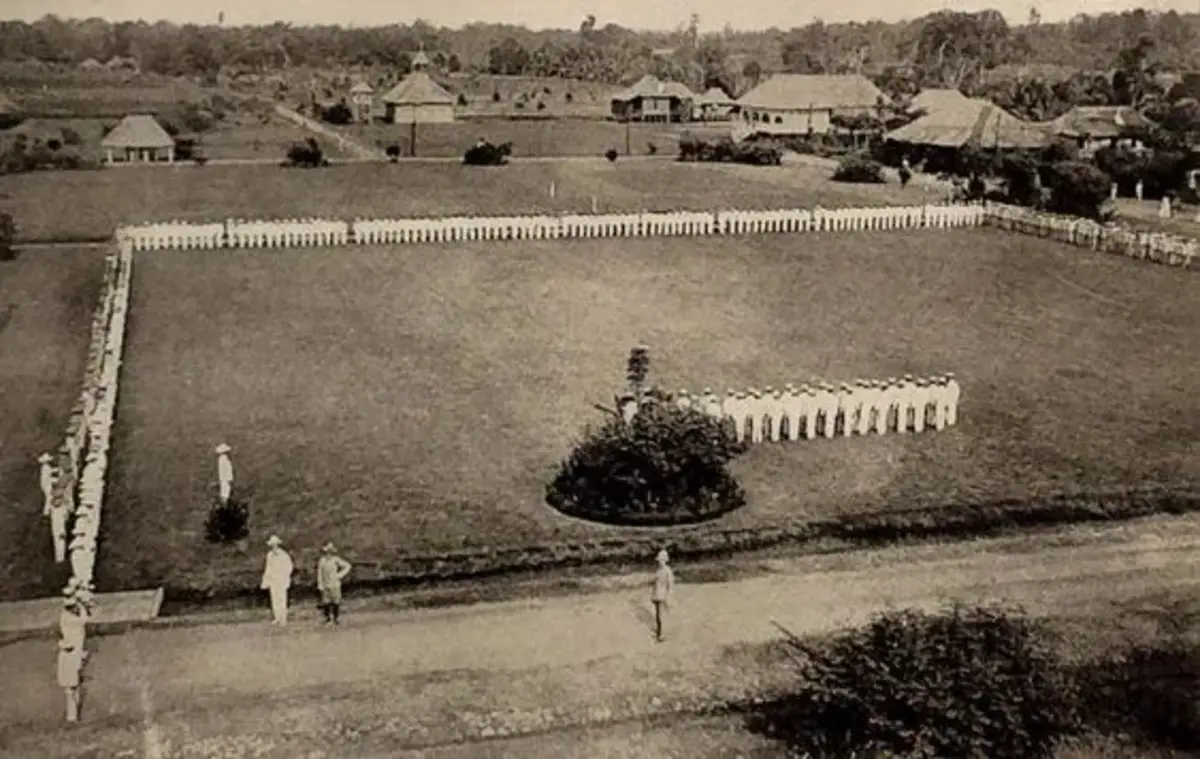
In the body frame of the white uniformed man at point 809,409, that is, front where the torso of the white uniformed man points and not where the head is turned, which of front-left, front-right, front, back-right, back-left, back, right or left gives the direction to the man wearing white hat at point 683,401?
front-right

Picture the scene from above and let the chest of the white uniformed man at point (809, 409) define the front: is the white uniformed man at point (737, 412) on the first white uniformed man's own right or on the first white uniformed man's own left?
on the first white uniformed man's own right

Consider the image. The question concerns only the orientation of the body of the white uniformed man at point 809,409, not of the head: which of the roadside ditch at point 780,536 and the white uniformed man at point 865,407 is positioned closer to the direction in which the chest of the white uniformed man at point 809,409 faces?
the roadside ditch

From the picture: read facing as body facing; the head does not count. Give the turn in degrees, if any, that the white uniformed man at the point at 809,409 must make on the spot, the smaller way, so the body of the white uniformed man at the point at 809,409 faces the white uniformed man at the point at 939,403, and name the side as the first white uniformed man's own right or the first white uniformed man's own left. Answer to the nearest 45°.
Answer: approximately 135° to the first white uniformed man's own left

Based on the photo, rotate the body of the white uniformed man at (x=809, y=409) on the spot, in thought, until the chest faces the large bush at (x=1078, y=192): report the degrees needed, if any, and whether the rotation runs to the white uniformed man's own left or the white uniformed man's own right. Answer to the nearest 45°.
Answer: approximately 180°

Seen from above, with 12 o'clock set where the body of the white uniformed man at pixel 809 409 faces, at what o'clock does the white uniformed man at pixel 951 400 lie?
the white uniformed man at pixel 951 400 is roughly at 8 o'clock from the white uniformed man at pixel 809 409.

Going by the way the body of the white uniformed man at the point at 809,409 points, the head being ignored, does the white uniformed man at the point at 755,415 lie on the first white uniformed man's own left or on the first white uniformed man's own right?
on the first white uniformed man's own right

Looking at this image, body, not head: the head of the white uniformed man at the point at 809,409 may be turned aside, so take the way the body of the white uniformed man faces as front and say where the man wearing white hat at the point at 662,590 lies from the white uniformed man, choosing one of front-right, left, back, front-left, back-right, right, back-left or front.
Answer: front

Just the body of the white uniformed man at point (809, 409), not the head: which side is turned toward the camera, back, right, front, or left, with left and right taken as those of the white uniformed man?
front

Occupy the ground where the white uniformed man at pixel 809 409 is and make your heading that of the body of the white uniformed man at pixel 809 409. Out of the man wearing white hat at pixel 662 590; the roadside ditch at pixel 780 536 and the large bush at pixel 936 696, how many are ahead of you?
3

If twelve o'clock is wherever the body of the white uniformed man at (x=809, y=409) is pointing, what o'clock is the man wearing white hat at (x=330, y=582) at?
The man wearing white hat is roughly at 1 o'clock from the white uniformed man.

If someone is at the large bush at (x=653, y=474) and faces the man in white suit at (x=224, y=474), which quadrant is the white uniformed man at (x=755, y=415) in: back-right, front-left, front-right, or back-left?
back-right

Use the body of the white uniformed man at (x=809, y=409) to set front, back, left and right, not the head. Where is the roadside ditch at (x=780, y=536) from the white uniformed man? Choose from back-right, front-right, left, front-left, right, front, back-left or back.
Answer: front
